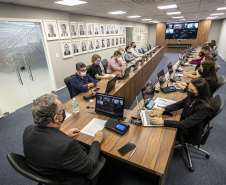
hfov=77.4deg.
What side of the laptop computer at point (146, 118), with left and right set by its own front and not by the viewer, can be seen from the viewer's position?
right

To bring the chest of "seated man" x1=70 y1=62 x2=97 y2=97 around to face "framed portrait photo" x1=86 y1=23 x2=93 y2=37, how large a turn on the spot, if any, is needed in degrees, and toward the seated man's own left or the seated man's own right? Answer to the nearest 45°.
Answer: approximately 135° to the seated man's own left

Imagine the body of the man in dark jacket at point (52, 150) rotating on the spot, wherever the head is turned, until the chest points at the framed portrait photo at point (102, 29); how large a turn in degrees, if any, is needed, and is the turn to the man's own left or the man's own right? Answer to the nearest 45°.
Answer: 0° — they already face it

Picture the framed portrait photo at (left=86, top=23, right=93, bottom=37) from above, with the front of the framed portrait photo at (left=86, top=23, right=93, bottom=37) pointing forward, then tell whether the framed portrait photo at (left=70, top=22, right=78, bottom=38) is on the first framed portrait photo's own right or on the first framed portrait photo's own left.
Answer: on the first framed portrait photo's own right

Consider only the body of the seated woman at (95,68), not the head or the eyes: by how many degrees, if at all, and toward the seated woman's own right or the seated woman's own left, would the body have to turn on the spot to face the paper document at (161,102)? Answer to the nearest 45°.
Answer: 0° — they already face it

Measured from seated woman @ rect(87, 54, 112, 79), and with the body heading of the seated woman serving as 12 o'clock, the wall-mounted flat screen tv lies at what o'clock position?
The wall-mounted flat screen tv is roughly at 9 o'clock from the seated woman.

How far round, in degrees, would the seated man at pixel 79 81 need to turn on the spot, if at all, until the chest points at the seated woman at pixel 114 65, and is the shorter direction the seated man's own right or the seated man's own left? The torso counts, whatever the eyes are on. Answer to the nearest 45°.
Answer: approximately 90° to the seated man's own left

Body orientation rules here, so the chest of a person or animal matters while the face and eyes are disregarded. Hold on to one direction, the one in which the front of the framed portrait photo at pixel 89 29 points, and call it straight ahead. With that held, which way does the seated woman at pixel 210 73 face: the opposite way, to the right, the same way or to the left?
the opposite way

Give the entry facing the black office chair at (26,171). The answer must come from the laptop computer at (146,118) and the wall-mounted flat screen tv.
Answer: the wall-mounted flat screen tv

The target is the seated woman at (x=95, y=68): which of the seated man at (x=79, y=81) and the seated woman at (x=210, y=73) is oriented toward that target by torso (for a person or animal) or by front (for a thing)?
the seated woman at (x=210, y=73)

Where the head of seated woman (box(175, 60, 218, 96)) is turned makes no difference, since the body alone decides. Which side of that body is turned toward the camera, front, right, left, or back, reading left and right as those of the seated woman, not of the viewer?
left

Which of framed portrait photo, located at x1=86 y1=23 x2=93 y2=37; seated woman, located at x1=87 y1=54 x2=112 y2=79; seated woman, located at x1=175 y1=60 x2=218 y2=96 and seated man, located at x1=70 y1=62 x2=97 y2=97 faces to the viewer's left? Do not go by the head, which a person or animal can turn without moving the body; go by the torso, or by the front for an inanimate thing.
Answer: seated woman, located at x1=175 y1=60 x2=218 y2=96

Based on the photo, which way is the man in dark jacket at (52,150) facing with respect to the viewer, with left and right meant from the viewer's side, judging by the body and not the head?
facing away from the viewer and to the right of the viewer

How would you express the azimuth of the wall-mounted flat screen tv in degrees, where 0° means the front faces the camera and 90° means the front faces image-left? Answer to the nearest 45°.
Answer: approximately 0°
